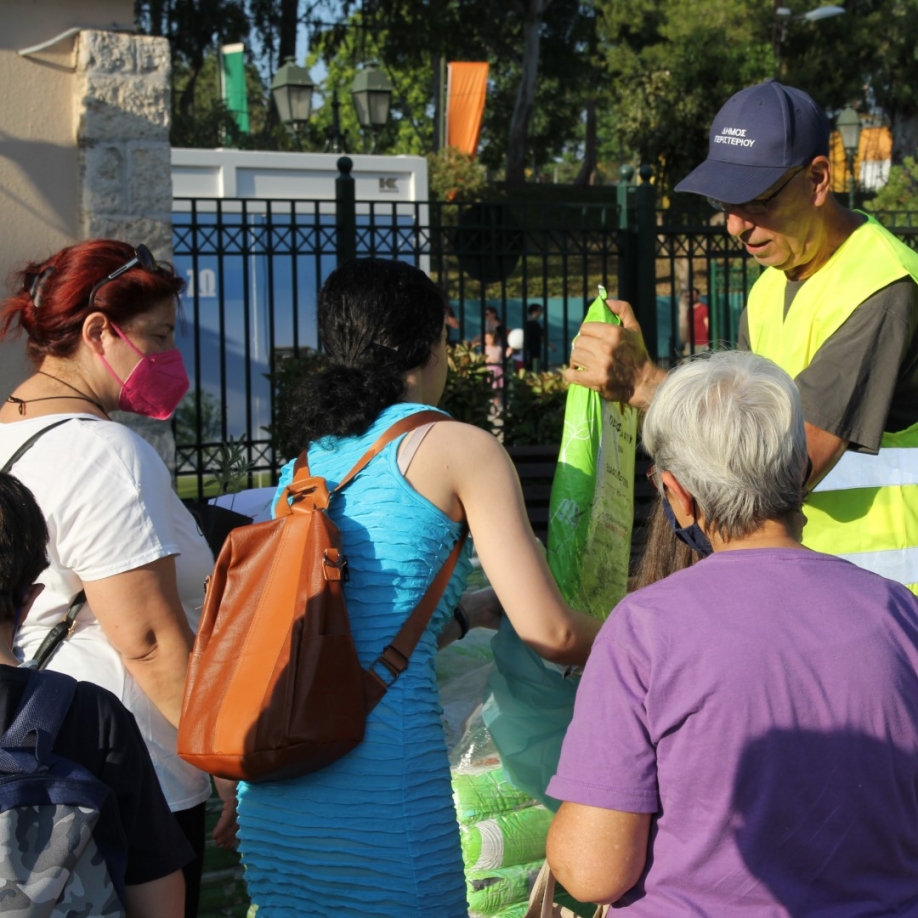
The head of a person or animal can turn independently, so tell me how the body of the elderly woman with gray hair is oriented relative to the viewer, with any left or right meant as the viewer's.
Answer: facing away from the viewer and to the left of the viewer

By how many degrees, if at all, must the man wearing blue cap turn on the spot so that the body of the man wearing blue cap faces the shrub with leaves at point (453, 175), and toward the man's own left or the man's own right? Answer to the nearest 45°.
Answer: approximately 135° to the man's own right

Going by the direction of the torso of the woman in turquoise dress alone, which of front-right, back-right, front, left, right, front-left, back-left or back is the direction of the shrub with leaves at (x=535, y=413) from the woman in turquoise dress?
front-left

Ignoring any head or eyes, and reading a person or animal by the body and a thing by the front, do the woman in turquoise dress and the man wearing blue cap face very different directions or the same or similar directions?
very different directions

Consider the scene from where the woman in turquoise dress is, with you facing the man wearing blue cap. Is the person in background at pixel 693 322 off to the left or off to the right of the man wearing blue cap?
left

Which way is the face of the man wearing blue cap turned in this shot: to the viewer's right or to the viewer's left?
to the viewer's left

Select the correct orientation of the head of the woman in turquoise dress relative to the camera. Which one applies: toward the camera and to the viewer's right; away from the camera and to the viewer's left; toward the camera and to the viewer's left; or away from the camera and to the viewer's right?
away from the camera and to the viewer's right

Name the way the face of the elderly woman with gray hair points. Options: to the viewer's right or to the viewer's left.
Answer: to the viewer's left

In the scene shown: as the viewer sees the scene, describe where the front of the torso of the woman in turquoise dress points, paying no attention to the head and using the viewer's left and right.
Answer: facing away from the viewer and to the right of the viewer

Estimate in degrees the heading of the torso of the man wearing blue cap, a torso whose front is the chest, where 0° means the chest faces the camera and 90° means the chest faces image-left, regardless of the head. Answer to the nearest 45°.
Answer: approximately 45°

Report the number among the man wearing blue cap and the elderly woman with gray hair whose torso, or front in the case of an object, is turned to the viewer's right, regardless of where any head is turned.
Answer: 0

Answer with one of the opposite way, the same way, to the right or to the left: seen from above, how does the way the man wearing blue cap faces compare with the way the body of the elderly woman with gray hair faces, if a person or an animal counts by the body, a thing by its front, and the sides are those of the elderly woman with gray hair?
to the left
